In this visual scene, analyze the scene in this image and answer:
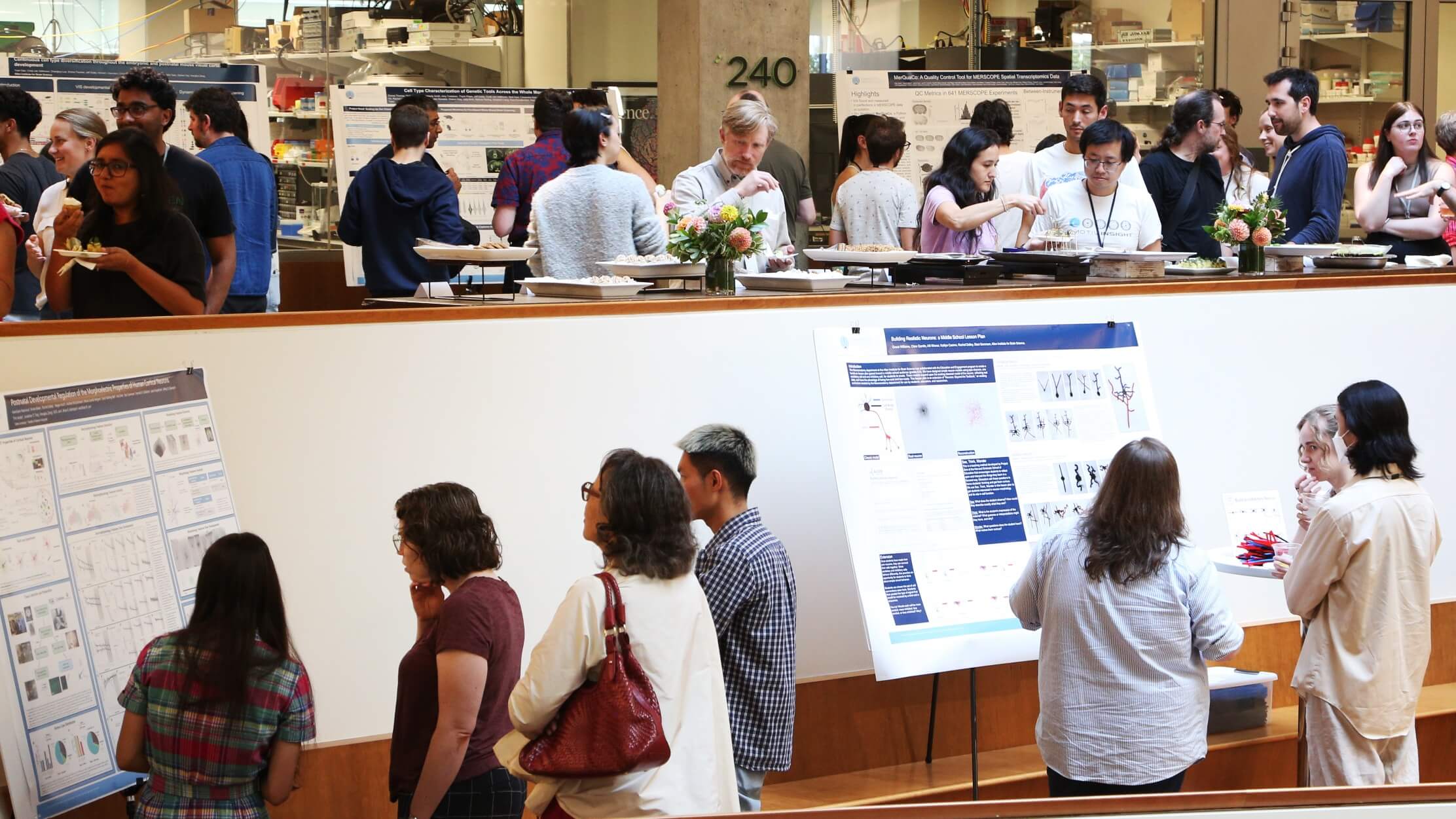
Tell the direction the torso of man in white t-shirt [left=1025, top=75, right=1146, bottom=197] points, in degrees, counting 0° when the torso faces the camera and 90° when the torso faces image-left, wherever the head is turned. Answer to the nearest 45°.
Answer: approximately 0°

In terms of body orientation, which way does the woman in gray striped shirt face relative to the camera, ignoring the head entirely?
away from the camera

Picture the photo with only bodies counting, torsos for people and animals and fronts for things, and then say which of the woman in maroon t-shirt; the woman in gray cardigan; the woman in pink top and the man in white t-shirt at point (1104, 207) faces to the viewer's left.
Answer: the woman in maroon t-shirt

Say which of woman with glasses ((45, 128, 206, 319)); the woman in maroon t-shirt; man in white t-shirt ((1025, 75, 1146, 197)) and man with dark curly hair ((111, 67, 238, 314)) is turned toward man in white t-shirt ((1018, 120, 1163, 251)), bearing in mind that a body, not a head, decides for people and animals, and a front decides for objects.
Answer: man in white t-shirt ((1025, 75, 1146, 197))

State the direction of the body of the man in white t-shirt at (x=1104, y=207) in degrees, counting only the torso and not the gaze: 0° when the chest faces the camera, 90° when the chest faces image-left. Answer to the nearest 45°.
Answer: approximately 0°

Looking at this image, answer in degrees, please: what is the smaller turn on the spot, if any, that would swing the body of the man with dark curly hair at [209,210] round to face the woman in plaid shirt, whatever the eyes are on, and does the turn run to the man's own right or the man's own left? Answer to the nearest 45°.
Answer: approximately 45° to the man's own left

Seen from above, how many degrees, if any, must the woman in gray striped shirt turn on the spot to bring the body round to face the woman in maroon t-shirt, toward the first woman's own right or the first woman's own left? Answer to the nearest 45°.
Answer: approximately 135° to the first woman's own left

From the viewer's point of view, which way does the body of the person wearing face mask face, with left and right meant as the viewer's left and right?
facing away from the viewer and to the left of the viewer

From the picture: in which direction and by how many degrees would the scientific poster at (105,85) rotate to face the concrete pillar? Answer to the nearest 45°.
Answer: approximately 90° to its left
